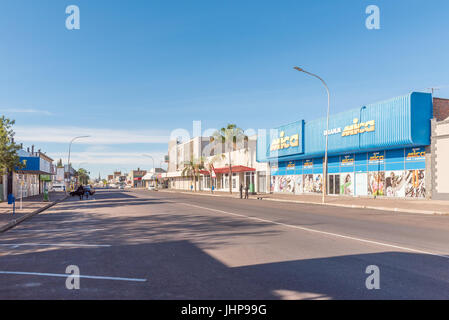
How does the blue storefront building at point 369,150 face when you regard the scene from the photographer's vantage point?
facing the viewer and to the left of the viewer

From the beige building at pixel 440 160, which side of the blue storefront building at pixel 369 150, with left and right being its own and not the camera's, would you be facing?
left

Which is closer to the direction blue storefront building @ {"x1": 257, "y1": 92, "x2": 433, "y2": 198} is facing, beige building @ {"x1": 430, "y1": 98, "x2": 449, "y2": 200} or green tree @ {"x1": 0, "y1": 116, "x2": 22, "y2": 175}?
the green tree

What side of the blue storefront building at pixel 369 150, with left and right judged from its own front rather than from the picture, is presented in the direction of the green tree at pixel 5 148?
front
